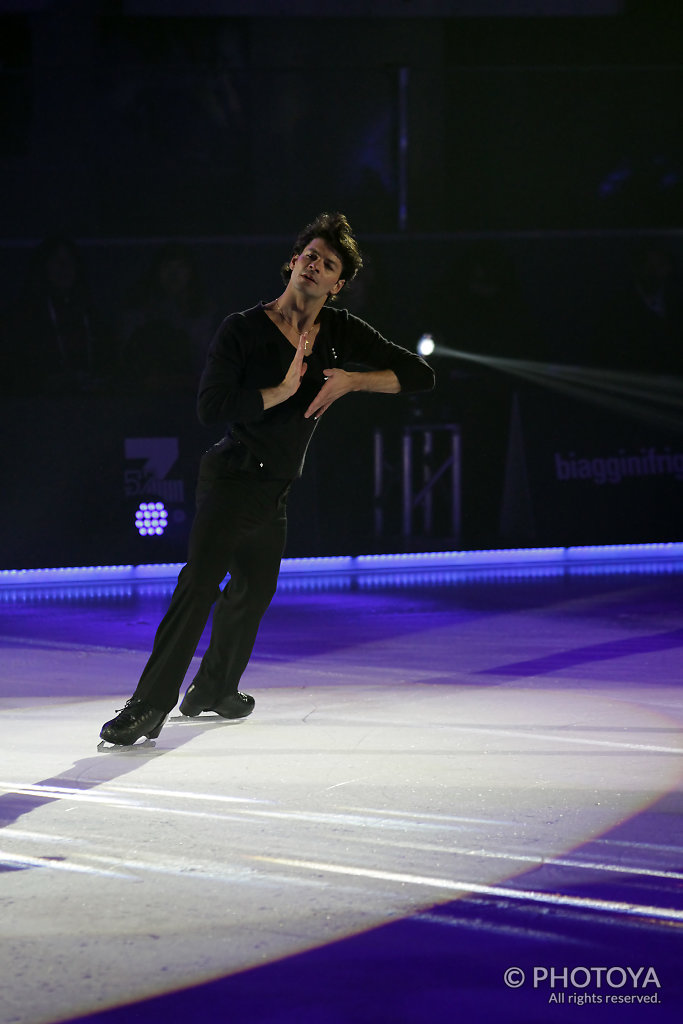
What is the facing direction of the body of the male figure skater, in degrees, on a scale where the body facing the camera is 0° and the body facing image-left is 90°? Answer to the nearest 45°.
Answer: approximately 0°

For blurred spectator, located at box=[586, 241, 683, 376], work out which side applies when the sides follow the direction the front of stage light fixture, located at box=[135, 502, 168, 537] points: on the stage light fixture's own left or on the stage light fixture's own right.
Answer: on the stage light fixture's own left

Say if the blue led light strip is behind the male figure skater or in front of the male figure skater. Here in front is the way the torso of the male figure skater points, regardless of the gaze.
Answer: behind

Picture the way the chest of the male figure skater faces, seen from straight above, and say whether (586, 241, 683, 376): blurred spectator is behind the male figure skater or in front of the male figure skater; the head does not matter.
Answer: behind

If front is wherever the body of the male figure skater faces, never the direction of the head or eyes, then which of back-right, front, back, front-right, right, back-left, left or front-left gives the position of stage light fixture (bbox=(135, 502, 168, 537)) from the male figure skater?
back

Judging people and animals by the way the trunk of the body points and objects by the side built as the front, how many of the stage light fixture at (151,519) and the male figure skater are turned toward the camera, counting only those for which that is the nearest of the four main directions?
2
